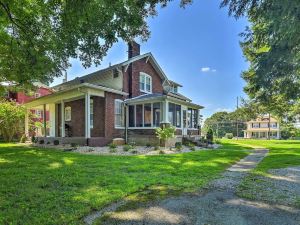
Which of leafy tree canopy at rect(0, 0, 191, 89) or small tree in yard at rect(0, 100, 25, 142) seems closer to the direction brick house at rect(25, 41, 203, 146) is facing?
the leafy tree canopy

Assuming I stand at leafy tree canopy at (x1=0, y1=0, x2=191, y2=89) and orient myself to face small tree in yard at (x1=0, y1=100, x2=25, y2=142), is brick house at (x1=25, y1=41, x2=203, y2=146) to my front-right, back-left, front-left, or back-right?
front-right
